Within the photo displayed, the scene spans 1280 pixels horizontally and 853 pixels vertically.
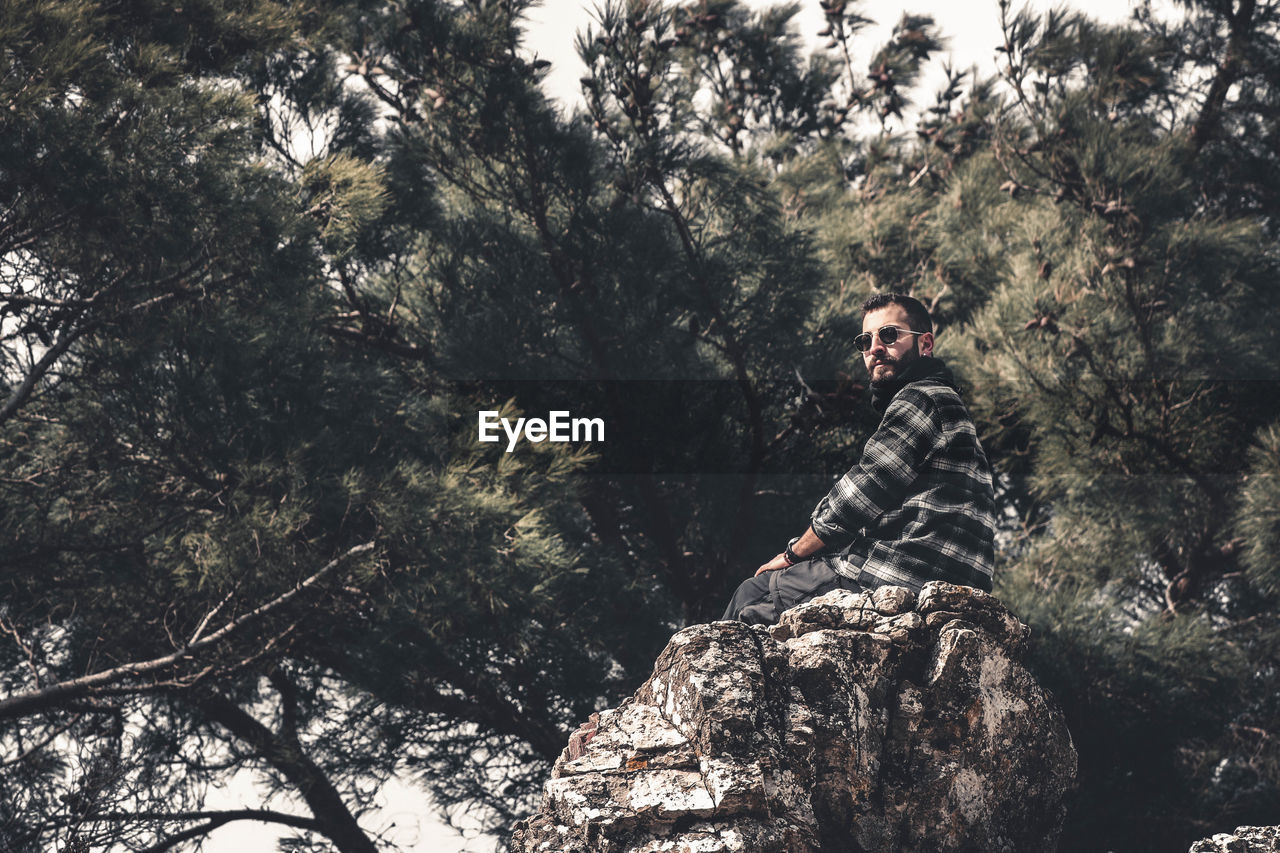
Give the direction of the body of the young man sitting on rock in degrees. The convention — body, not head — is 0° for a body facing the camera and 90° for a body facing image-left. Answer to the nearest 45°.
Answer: approximately 90°
